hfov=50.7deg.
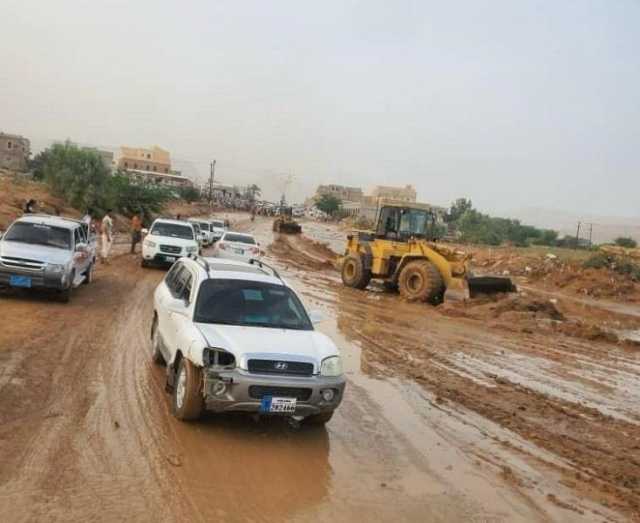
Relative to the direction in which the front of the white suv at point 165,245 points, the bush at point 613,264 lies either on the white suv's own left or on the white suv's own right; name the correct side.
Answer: on the white suv's own left

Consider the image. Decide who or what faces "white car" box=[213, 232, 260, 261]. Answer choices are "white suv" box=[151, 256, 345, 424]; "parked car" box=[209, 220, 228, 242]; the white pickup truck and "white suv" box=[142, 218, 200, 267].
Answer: "parked car" box=[209, 220, 228, 242]

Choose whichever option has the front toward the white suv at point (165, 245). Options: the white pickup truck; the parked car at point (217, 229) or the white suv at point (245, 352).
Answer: the parked car

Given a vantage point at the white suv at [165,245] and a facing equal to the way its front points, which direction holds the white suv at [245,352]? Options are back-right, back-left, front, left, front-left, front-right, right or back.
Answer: front

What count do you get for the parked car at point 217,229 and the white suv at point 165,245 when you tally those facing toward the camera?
2

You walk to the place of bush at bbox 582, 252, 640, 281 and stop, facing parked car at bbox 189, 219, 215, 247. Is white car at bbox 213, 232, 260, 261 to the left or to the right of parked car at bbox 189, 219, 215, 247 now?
left

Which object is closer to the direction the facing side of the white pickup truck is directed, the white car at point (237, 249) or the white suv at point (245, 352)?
the white suv

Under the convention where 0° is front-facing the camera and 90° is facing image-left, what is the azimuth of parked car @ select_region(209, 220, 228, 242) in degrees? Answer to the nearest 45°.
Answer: approximately 0°

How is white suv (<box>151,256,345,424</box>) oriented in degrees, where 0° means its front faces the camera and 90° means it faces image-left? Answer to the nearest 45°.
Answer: approximately 315°

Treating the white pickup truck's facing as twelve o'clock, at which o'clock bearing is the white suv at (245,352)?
The white suv is roughly at 10 o'clock from the white pickup truck.

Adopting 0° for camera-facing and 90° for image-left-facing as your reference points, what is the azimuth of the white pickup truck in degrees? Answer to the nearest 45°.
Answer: approximately 45°

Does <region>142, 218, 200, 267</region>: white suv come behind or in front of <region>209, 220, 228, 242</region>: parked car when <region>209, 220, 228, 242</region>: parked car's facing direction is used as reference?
in front

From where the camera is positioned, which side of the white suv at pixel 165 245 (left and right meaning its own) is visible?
front

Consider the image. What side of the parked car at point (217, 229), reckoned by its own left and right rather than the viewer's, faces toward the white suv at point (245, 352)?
front

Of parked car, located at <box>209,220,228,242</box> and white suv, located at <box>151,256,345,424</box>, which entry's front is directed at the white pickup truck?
the parked car

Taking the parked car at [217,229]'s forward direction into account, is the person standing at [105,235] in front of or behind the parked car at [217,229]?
in front
